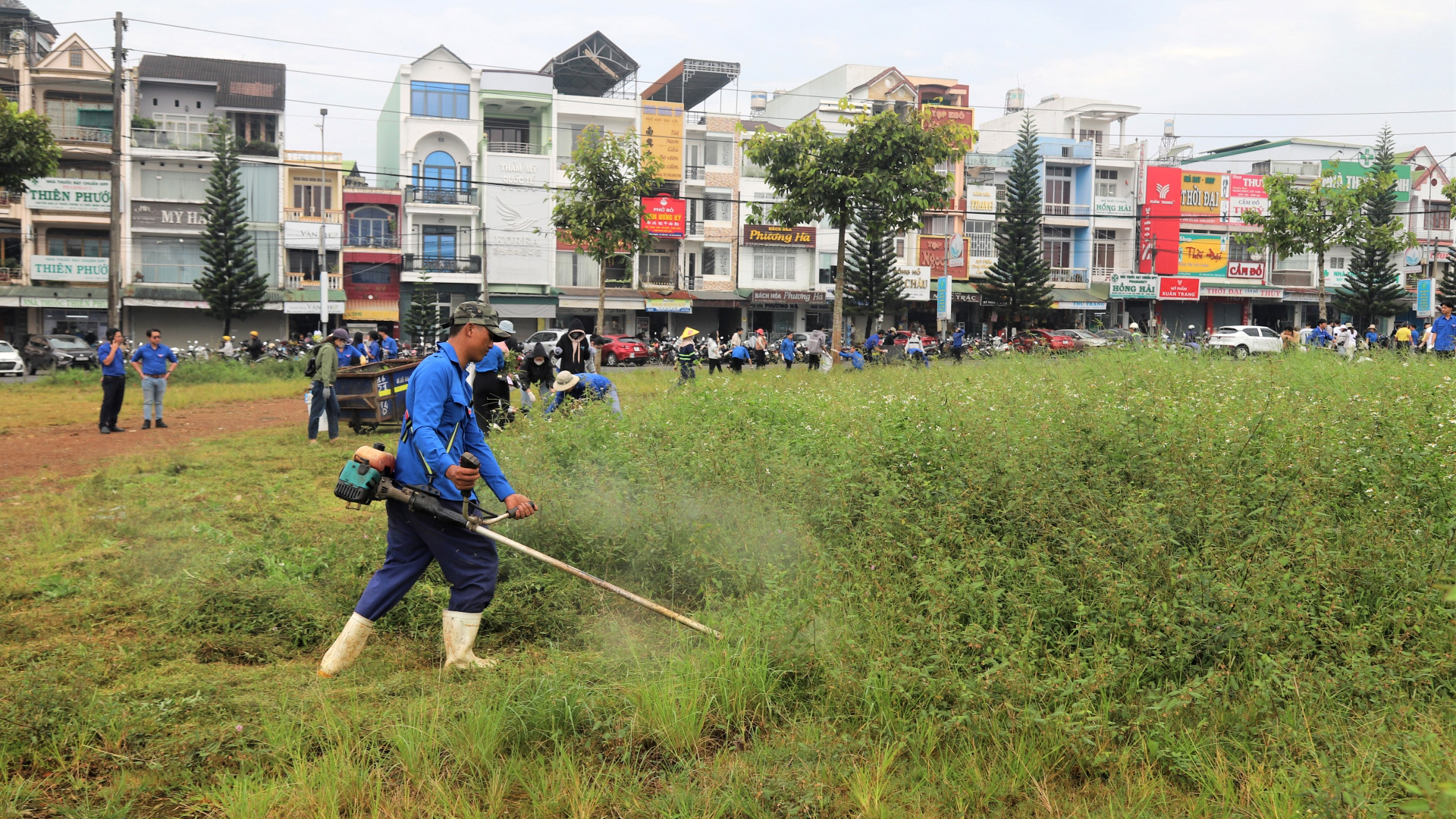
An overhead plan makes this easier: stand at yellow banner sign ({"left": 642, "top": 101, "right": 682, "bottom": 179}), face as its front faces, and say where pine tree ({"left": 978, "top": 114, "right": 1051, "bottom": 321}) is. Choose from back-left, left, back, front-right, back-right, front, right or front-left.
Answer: left

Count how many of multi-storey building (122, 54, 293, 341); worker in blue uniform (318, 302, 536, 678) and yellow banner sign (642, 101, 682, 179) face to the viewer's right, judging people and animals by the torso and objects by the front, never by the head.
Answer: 1

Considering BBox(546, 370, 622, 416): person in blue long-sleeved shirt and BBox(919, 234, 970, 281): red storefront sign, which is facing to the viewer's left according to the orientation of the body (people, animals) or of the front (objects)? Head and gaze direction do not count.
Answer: the person in blue long-sleeved shirt

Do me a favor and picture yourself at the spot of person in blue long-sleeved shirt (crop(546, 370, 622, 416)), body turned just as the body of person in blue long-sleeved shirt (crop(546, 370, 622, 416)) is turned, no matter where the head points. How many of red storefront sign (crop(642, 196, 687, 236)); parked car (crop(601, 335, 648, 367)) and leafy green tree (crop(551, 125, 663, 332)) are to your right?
3

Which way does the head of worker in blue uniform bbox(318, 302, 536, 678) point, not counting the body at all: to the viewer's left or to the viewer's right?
to the viewer's right

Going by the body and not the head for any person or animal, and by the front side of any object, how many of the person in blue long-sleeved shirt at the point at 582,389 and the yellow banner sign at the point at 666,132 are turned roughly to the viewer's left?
1

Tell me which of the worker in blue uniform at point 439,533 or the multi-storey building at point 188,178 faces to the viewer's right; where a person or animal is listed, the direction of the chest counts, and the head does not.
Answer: the worker in blue uniform

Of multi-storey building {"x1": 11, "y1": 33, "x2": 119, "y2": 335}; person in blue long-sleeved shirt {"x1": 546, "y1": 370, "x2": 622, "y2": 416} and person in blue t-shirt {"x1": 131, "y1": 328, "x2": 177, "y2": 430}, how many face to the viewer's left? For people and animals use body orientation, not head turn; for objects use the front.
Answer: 1

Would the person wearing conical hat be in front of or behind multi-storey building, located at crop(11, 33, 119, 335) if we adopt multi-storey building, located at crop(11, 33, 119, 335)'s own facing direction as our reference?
in front

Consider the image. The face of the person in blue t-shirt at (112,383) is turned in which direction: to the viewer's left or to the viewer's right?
to the viewer's right

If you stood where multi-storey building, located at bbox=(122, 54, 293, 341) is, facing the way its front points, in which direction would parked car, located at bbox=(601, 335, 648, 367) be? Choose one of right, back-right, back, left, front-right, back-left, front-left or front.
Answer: front-left

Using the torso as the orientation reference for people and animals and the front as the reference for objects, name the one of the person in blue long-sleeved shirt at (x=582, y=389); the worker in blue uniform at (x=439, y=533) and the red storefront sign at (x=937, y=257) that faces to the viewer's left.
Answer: the person in blue long-sleeved shirt
